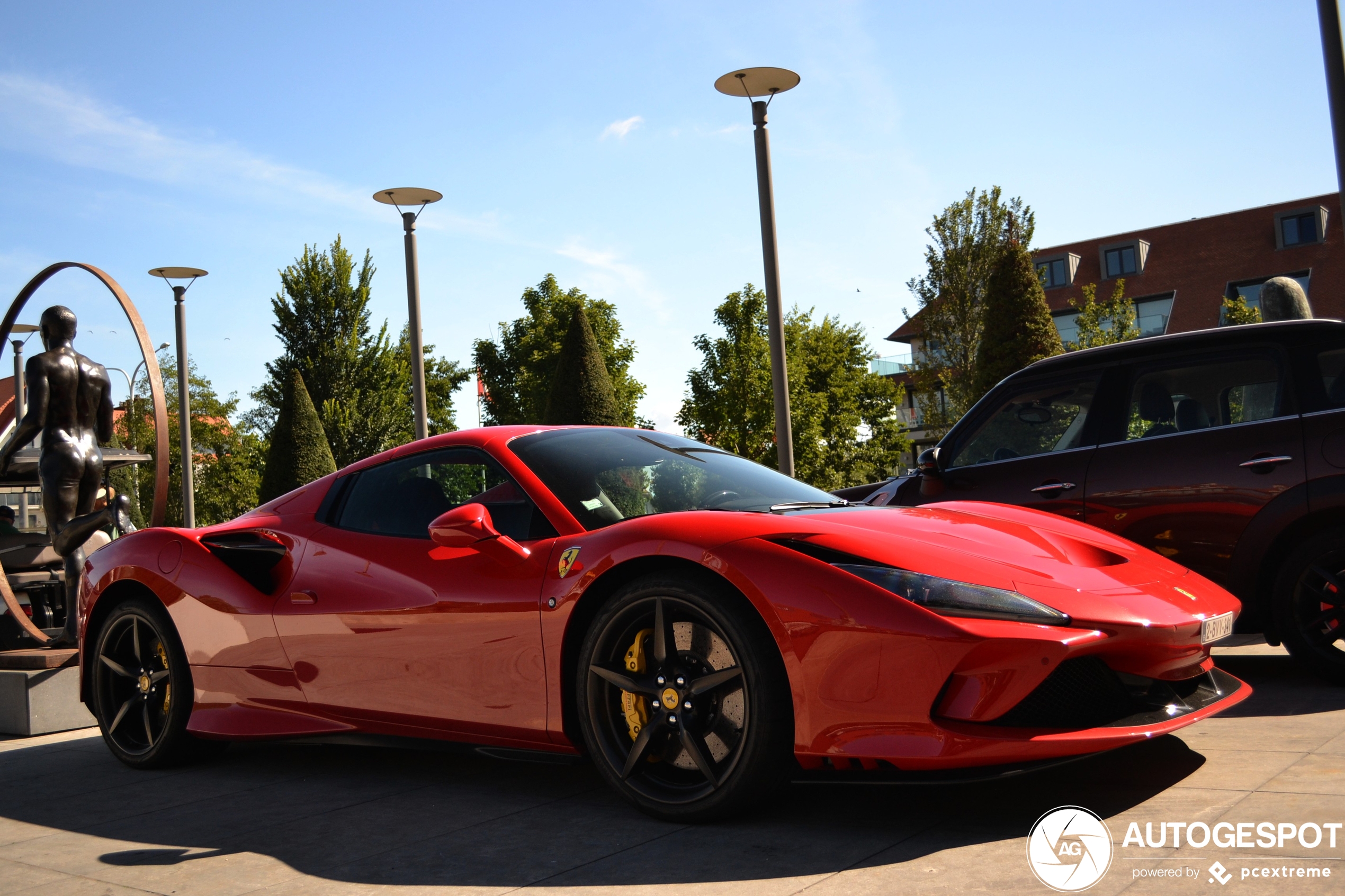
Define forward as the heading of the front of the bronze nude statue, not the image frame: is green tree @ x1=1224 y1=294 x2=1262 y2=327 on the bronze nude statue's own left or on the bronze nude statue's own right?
on the bronze nude statue's own right

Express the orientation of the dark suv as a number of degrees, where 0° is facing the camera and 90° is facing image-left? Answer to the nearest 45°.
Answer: approximately 135°

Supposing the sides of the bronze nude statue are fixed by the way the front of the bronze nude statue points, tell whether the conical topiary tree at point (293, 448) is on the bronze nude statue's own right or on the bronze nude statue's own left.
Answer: on the bronze nude statue's own right

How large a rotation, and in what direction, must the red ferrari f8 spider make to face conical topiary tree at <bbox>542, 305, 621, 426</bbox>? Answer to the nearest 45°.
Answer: approximately 135° to its left

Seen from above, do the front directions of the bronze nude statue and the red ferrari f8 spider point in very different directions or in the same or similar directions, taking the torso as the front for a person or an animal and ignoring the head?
very different directions

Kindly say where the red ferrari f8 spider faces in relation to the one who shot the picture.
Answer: facing the viewer and to the right of the viewer

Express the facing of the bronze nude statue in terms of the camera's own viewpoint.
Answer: facing away from the viewer and to the left of the viewer

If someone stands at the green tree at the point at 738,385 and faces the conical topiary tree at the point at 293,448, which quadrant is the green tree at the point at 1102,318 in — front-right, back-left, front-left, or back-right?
back-left

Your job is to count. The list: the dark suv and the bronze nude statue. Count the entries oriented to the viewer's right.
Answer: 0

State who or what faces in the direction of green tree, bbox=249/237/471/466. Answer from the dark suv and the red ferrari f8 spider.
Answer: the dark suv

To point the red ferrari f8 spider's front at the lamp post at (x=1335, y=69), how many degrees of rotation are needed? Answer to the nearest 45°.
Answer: approximately 90° to its left

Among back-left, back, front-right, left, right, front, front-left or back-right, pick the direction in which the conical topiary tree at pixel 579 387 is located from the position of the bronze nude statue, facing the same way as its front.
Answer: right
